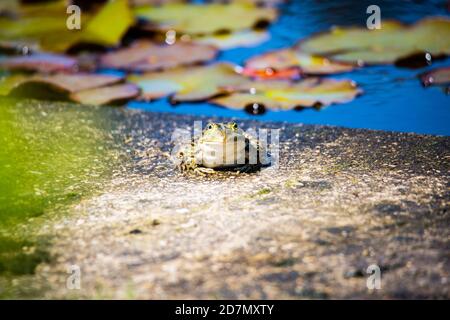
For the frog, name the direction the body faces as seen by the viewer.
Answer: toward the camera

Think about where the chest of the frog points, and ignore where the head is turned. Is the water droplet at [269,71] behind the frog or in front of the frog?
behind

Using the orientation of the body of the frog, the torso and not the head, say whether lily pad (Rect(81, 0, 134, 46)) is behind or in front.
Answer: behind

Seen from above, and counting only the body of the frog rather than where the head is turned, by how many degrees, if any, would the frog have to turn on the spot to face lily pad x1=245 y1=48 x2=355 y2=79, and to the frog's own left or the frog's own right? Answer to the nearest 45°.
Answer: approximately 180°

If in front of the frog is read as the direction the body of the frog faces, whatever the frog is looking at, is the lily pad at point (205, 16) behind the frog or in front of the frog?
behind

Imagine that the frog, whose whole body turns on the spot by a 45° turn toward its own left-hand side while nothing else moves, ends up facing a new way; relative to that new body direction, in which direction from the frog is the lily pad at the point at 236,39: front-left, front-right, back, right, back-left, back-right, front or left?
back-left

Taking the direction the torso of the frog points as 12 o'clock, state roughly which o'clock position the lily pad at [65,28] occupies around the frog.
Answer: The lily pad is roughly at 5 o'clock from the frog.

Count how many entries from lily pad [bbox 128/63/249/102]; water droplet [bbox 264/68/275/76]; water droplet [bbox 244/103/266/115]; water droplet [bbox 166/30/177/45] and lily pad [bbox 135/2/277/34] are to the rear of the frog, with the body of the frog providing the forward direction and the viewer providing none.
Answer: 5

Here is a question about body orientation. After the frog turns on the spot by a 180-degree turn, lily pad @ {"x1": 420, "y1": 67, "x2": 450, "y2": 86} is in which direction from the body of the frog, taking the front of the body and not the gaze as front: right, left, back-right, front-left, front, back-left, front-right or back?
front-right

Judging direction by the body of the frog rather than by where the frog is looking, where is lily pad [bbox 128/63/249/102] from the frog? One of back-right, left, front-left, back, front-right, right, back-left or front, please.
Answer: back

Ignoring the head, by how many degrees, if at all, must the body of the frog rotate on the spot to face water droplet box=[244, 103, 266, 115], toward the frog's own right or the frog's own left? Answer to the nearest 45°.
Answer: approximately 180°
